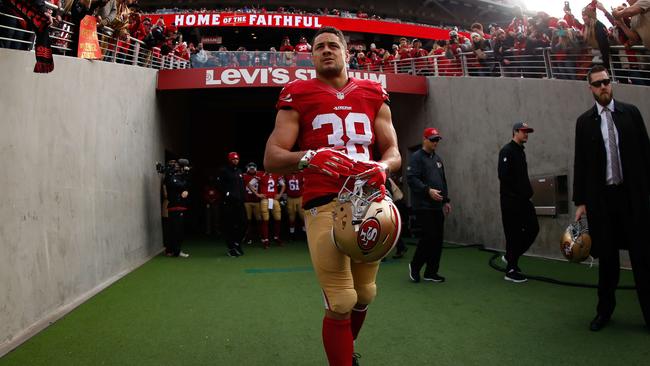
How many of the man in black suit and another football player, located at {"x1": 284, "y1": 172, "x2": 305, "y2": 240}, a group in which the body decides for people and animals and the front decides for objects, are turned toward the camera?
2

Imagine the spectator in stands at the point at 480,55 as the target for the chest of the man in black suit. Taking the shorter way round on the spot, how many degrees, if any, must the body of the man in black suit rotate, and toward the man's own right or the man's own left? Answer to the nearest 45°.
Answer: approximately 135° to the man's own right

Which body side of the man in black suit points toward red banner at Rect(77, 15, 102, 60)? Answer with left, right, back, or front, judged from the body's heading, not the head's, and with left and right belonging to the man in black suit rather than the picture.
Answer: right

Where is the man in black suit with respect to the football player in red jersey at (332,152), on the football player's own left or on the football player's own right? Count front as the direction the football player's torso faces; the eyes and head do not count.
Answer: on the football player's own left

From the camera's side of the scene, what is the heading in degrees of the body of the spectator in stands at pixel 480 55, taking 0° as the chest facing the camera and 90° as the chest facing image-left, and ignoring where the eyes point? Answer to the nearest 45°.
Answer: approximately 45°

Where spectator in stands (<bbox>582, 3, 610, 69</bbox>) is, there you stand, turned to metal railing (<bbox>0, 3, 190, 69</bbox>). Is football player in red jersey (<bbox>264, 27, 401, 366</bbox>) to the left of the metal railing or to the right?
left

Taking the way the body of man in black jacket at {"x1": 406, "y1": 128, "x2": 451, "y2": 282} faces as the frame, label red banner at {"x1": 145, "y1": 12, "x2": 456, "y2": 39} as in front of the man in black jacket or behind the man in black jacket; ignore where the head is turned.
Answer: behind

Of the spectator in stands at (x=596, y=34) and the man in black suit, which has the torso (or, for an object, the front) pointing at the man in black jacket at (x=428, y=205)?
the spectator in stands

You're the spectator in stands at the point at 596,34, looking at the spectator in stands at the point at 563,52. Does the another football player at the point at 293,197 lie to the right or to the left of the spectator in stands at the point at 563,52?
left
